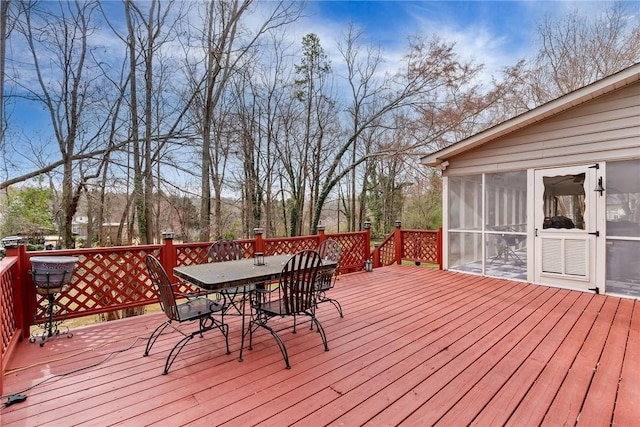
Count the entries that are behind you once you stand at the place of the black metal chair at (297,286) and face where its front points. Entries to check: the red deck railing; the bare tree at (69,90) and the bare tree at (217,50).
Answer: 0

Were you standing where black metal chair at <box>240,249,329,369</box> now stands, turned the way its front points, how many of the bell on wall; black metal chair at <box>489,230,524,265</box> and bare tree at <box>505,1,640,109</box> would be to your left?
0

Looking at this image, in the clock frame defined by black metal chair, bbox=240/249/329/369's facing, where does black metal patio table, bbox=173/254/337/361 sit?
The black metal patio table is roughly at 11 o'clock from the black metal chair.

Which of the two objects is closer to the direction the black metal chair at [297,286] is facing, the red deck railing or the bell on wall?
the red deck railing

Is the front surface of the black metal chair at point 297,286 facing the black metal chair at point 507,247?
no

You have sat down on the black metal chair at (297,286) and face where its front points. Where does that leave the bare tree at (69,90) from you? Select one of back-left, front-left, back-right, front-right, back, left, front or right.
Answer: front

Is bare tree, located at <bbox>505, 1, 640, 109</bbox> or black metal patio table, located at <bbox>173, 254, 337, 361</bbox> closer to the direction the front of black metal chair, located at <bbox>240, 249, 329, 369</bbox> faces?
the black metal patio table

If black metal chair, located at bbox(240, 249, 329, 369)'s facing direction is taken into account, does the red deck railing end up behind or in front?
in front

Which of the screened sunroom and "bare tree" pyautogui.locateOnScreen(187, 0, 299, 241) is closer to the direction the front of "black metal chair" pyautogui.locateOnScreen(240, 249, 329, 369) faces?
the bare tree

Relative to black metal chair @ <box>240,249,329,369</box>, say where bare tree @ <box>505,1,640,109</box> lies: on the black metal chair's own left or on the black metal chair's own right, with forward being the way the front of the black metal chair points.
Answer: on the black metal chair's own right

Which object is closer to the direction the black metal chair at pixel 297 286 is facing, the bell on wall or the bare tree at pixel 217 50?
the bare tree

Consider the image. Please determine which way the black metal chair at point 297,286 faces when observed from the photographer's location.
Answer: facing away from the viewer and to the left of the viewer

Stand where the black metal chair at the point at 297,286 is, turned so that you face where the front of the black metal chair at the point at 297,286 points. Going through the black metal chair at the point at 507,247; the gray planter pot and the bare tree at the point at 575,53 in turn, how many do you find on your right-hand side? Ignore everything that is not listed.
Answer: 2
